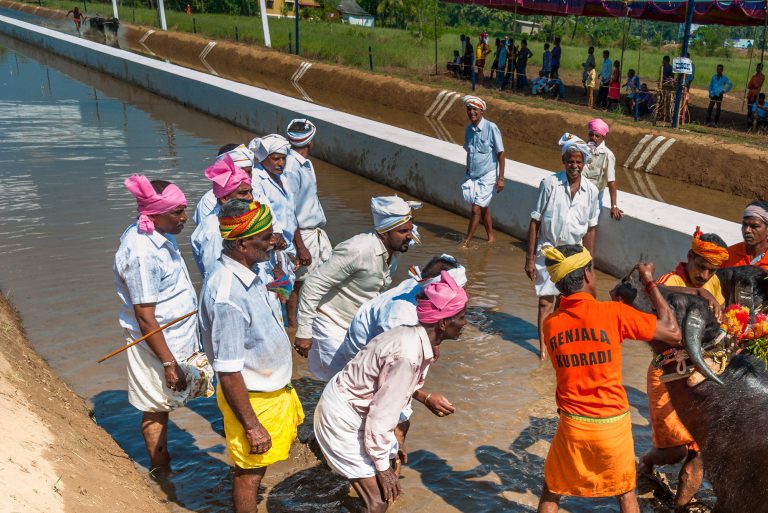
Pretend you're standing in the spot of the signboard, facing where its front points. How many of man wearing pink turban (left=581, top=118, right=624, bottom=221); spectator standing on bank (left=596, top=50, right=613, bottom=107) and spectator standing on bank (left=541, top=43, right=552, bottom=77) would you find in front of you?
1

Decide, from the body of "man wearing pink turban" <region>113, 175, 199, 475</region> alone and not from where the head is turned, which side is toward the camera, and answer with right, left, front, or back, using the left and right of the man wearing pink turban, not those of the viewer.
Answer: right

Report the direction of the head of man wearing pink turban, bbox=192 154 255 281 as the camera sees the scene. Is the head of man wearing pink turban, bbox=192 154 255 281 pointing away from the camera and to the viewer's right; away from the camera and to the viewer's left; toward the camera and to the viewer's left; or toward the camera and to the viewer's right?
toward the camera and to the viewer's right

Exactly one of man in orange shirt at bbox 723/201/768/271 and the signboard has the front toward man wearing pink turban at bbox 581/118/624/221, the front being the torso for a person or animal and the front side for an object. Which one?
the signboard

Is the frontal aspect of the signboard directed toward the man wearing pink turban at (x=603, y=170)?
yes

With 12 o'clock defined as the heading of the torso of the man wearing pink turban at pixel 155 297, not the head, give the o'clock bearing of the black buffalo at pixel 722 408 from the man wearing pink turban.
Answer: The black buffalo is roughly at 1 o'clock from the man wearing pink turban.

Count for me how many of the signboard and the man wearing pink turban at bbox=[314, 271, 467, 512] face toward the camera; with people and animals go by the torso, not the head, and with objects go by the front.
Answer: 1

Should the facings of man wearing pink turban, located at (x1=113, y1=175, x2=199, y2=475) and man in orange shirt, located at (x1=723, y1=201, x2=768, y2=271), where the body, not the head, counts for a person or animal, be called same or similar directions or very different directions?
very different directions

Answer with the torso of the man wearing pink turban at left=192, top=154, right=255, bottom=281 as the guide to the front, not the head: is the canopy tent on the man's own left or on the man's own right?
on the man's own left

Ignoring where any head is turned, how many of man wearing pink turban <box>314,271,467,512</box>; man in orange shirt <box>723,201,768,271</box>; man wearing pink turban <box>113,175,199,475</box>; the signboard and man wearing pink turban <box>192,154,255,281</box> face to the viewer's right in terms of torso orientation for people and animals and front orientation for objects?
3

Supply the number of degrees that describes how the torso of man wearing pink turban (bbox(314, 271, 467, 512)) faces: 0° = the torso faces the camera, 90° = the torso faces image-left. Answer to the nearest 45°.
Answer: approximately 270°

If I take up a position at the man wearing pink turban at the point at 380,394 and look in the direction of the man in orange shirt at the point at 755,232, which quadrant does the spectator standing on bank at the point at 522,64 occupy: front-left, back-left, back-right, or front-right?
front-left

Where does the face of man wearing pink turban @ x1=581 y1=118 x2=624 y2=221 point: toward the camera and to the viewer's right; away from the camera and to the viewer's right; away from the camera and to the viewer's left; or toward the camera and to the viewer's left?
toward the camera and to the viewer's left
